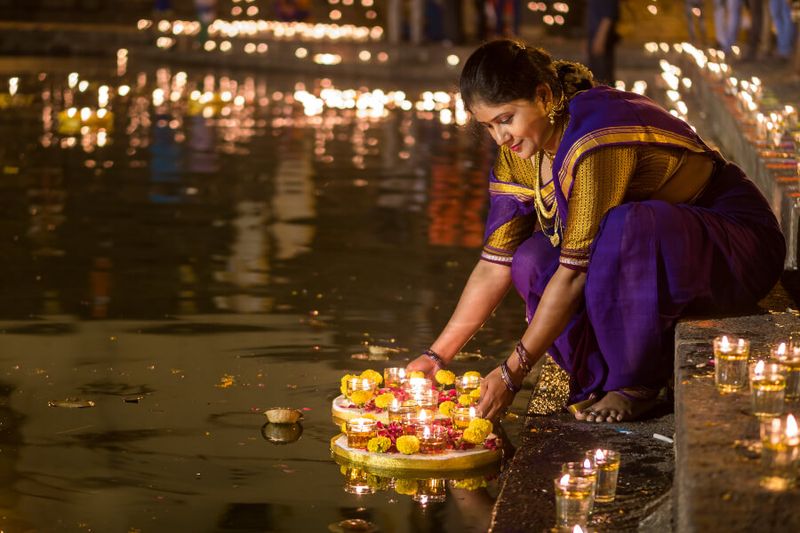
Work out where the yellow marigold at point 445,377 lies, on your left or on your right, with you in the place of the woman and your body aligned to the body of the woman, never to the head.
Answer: on your right

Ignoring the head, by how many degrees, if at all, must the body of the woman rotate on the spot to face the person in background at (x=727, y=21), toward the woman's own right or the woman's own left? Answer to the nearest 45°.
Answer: approximately 135° to the woman's own right

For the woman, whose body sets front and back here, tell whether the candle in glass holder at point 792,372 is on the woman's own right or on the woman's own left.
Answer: on the woman's own left

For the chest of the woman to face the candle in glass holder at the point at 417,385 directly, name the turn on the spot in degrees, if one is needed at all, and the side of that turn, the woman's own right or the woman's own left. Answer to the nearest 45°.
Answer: approximately 45° to the woman's own right

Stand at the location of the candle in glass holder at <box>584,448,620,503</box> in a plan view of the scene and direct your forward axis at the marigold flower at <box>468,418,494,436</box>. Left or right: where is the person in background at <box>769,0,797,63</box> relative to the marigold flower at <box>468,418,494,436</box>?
right

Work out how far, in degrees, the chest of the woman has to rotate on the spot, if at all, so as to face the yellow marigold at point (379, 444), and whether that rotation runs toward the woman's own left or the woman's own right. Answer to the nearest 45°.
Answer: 0° — they already face it

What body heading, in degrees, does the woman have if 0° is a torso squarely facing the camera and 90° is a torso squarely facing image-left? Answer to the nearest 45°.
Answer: approximately 45°
